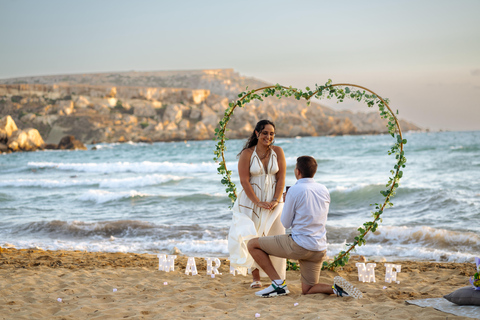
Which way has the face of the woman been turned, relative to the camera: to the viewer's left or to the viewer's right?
to the viewer's right

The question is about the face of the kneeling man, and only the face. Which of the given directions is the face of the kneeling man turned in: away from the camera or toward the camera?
away from the camera

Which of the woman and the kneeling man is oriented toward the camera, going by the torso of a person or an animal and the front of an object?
the woman

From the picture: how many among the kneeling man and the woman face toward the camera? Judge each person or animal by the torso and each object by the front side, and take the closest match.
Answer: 1

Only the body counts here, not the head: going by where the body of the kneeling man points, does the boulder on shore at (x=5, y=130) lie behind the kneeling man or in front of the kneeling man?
in front

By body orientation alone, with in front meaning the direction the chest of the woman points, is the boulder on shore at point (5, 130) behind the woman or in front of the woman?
behind

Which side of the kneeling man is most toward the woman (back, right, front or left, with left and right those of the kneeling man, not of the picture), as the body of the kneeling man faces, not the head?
front

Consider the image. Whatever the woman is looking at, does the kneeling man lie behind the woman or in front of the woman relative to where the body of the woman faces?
in front

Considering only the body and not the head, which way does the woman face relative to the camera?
toward the camera

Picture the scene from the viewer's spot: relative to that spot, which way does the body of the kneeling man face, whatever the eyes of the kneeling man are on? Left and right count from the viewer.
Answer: facing away from the viewer and to the left of the viewer

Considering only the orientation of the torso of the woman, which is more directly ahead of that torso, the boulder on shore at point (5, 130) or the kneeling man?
the kneeling man
